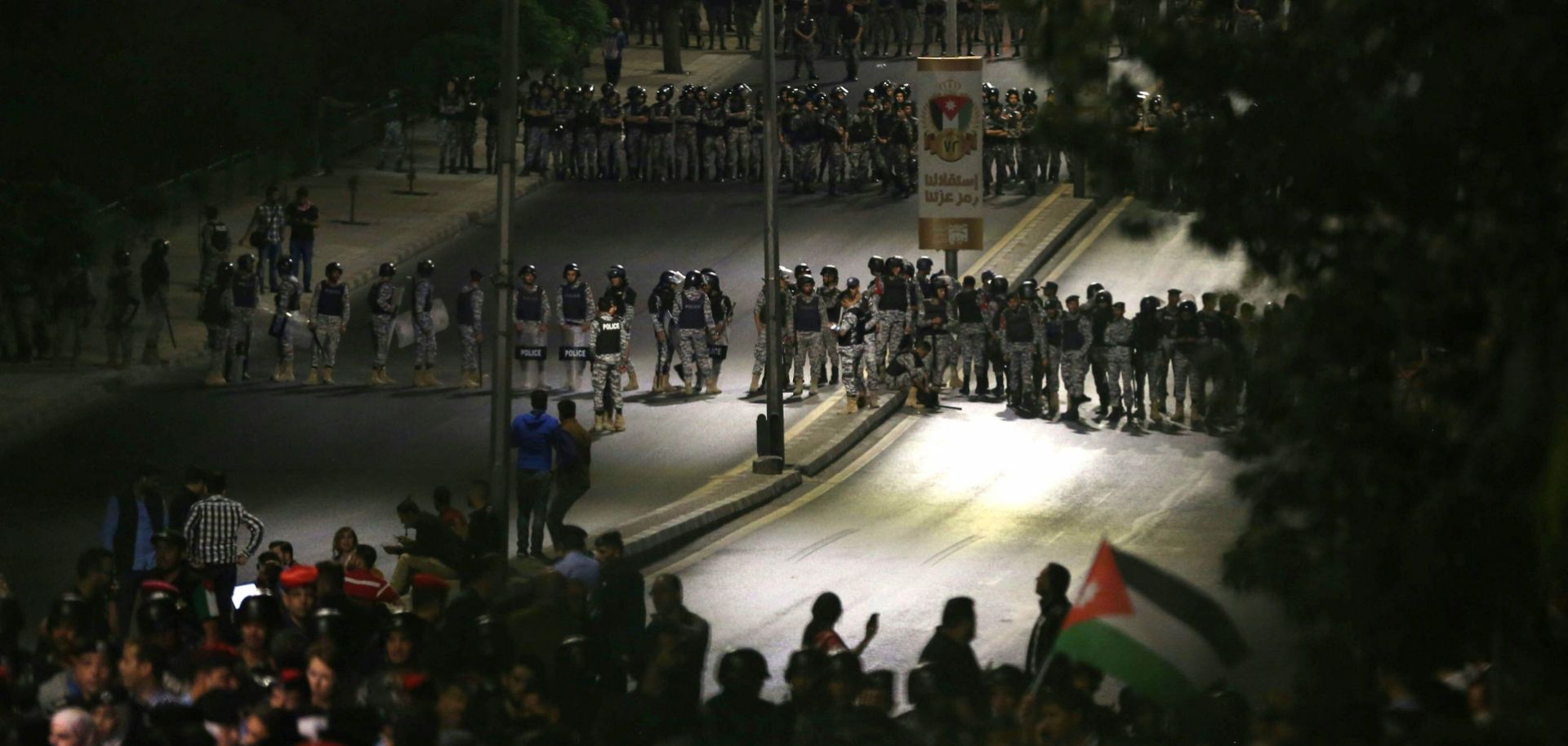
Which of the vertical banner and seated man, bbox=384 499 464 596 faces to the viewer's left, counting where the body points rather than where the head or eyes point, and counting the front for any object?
the seated man

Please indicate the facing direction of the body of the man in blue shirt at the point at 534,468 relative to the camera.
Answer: away from the camera

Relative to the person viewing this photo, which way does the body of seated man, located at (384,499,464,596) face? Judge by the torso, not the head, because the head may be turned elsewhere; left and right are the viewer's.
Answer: facing to the left of the viewer

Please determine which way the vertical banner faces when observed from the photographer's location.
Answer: facing the viewer

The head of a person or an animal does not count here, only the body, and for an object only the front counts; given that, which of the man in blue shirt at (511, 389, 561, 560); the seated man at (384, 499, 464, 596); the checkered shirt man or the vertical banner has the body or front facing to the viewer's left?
the seated man

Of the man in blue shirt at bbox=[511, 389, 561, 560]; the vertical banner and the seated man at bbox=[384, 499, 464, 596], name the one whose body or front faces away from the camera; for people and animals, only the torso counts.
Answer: the man in blue shirt

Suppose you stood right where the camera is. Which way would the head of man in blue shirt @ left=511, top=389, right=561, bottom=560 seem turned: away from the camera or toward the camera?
away from the camera
